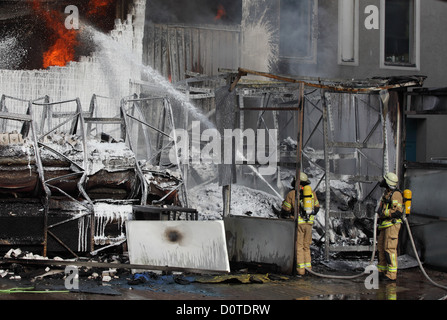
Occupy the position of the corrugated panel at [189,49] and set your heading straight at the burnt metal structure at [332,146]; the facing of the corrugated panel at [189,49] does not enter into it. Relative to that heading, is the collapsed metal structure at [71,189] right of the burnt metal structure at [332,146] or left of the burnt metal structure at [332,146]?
right

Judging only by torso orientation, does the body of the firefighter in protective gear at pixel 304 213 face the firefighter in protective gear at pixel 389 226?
no

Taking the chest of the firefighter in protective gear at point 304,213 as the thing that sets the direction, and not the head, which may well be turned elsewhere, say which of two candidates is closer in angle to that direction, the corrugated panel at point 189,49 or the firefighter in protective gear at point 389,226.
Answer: the corrugated panel

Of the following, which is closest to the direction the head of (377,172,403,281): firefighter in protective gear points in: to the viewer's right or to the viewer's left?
to the viewer's left

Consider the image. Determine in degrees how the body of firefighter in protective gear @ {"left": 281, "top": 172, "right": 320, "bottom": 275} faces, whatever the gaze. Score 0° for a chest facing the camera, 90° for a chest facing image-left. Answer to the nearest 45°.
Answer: approximately 135°

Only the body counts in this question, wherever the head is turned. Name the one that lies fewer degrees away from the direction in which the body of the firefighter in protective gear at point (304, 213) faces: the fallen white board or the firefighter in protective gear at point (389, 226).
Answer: the fallen white board

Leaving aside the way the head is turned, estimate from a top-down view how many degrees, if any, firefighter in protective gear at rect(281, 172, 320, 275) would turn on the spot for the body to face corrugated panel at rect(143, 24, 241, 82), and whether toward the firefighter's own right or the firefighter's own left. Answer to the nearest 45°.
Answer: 0° — they already face it

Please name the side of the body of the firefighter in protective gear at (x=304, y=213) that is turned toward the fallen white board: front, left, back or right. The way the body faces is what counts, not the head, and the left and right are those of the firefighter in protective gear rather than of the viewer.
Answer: left

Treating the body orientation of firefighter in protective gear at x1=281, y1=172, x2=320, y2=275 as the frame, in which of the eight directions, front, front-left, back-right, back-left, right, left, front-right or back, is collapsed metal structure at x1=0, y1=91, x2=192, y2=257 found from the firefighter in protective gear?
front-left
